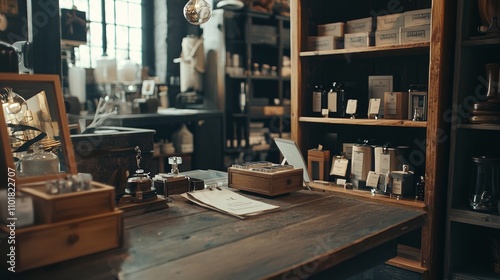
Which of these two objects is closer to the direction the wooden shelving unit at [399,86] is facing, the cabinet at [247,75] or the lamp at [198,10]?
the lamp

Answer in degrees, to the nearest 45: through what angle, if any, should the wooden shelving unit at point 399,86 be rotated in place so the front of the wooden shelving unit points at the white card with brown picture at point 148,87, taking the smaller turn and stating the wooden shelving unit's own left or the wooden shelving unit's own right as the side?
approximately 90° to the wooden shelving unit's own right

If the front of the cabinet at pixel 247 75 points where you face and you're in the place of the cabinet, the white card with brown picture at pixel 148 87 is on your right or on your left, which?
on your right

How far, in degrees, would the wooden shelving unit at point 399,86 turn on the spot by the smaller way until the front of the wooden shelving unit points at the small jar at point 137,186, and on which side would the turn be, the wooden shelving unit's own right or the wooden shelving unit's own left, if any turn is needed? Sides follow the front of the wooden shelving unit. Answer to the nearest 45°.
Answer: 0° — it already faces it

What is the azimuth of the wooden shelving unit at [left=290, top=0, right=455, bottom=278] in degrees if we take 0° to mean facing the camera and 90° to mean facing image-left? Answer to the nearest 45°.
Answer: approximately 45°

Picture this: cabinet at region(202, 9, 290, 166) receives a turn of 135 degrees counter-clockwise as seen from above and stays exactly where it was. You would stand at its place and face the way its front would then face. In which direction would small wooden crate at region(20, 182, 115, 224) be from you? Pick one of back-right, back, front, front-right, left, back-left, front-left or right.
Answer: back

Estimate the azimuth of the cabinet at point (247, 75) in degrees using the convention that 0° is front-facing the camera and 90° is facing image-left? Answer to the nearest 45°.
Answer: approximately 315°

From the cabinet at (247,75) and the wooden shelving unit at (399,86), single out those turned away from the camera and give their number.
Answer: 0

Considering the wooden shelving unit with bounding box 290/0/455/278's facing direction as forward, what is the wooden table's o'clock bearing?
The wooden table is roughly at 11 o'clock from the wooden shelving unit.

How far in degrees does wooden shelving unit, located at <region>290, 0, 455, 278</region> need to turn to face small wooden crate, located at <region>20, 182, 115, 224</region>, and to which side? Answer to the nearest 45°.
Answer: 0° — it already faces it

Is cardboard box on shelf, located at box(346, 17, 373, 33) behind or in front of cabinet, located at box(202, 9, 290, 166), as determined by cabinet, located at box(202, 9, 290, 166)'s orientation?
in front
